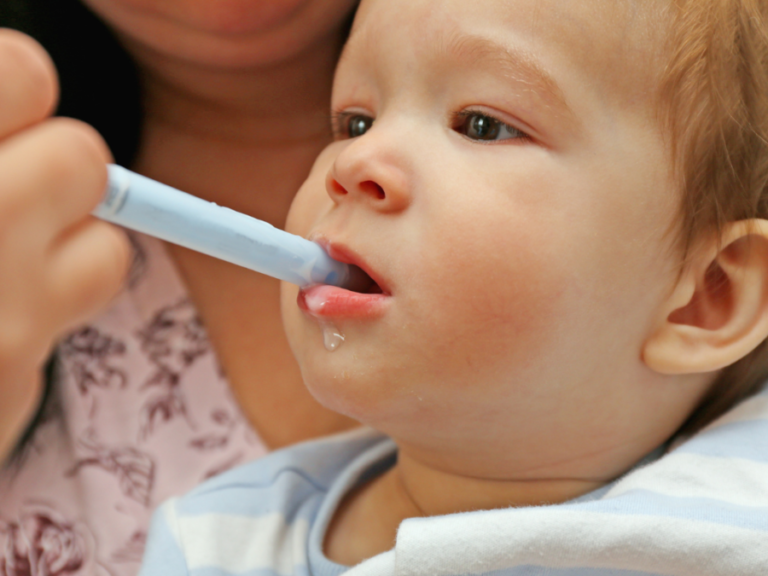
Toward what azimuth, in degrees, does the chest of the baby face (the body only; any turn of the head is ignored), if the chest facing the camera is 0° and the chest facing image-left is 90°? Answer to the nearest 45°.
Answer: approximately 45°
